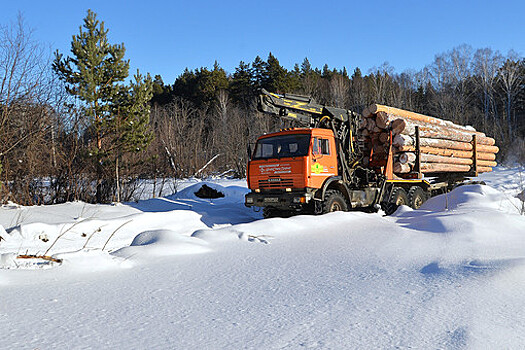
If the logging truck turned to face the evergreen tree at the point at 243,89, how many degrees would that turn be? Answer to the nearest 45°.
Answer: approximately 135° to its right

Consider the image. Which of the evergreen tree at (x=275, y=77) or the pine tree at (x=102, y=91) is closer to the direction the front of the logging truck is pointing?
the pine tree

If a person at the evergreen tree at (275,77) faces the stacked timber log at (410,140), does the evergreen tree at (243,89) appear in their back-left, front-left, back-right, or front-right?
back-right

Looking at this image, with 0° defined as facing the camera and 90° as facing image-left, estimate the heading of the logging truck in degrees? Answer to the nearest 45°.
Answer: approximately 45°

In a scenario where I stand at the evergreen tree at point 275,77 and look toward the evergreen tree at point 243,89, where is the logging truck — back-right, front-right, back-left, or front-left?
back-left

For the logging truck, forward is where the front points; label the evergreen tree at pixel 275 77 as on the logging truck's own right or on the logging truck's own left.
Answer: on the logging truck's own right

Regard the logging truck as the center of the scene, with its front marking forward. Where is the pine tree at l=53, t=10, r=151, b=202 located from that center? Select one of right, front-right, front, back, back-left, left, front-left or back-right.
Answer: front-right
